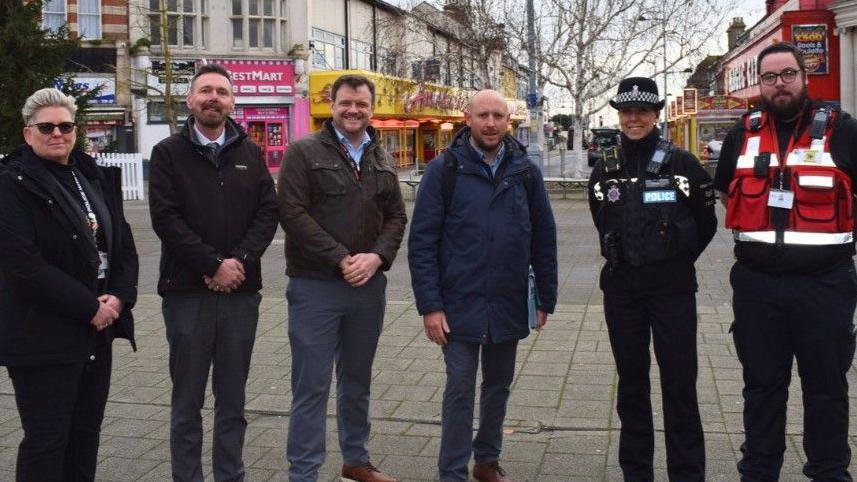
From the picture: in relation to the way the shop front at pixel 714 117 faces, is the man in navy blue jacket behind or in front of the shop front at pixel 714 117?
in front

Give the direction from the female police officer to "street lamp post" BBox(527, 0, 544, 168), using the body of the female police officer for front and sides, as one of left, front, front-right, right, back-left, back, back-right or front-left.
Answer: back

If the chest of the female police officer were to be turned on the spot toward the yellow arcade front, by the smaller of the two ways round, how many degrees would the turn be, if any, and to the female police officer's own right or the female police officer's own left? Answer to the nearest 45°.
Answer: approximately 180°

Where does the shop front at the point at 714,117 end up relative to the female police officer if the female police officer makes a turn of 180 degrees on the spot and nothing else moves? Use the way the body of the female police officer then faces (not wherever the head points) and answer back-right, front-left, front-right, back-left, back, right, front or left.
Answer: front

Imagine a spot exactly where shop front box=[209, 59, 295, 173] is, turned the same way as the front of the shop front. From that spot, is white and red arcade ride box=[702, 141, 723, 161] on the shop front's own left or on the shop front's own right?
on the shop front's own left

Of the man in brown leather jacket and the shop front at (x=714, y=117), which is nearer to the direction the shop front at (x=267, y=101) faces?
the man in brown leather jacket
